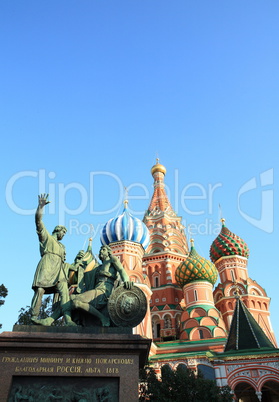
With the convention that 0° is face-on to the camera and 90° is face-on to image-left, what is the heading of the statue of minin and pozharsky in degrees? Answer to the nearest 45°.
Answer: approximately 0°

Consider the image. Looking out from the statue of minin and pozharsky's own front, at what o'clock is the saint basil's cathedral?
The saint basil's cathedral is roughly at 7 o'clock from the statue of minin and pozharsky.
